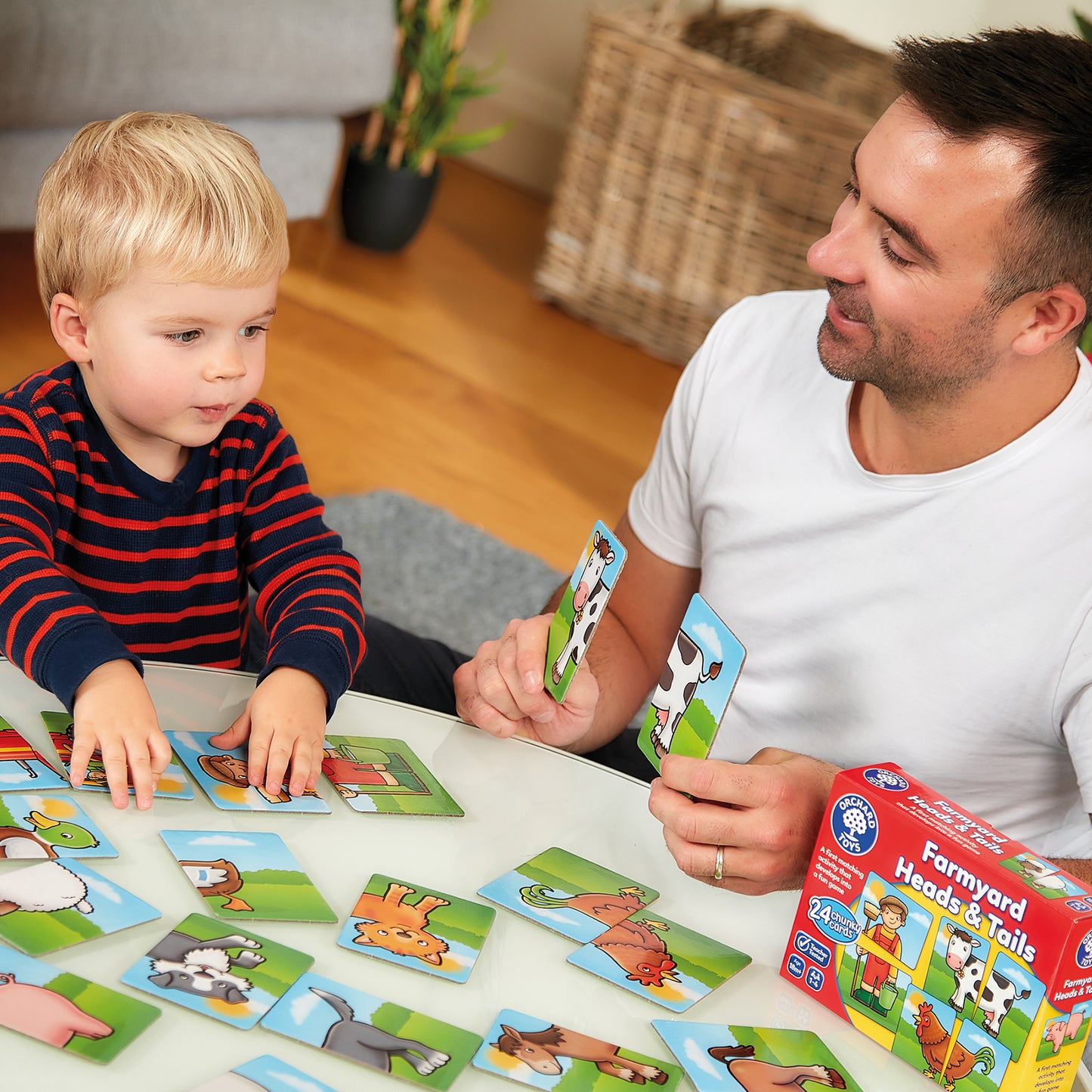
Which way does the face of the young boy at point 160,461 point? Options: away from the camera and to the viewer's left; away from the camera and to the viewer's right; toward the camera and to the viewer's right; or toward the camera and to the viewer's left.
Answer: toward the camera and to the viewer's right

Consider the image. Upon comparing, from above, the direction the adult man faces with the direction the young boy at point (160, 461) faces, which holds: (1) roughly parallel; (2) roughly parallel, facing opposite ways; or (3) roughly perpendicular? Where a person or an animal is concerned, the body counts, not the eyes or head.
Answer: roughly perpendicular

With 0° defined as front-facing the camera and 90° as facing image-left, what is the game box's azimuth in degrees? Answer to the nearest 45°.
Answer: approximately 45°

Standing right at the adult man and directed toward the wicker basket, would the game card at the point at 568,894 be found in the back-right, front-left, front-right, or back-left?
back-left

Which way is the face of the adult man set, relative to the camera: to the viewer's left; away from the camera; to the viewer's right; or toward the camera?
to the viewer's left
